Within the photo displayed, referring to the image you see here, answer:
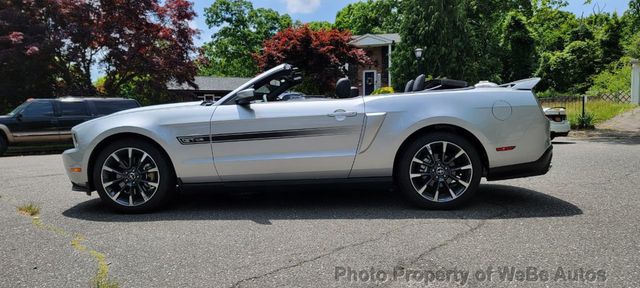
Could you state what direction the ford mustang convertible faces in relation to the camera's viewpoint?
facing to the left of the viewer

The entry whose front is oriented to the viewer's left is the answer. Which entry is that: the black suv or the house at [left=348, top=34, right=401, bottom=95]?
the black suv

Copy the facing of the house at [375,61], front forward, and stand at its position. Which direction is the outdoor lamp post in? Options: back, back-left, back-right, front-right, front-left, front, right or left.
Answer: front

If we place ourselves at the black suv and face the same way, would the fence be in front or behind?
behind

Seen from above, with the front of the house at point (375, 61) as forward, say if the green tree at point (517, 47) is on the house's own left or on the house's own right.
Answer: on the house's own left

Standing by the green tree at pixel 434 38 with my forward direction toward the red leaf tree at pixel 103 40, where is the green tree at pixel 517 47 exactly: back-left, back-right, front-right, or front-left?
back-right

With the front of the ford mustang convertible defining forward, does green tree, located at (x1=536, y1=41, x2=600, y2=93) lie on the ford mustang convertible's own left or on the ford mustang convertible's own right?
on the ford mustang convertible's own right

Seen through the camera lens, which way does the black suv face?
facing to the left of the viewer

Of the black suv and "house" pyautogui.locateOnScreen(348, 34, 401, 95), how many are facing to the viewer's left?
1

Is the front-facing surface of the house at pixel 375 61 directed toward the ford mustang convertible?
yes

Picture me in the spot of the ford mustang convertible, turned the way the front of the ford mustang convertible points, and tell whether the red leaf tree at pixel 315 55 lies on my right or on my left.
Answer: on my right

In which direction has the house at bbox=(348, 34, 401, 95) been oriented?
toward the camera

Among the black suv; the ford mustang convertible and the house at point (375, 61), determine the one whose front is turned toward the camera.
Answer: the house

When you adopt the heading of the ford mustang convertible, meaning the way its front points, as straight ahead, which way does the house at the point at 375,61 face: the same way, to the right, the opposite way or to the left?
to the left
